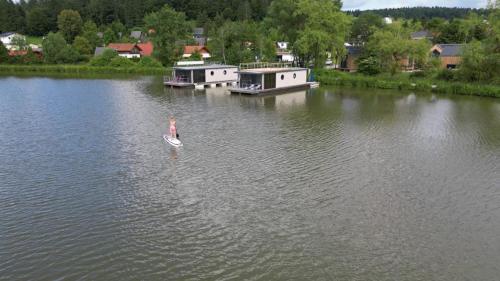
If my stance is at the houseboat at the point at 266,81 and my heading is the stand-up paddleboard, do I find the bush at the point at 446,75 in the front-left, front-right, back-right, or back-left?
back-left

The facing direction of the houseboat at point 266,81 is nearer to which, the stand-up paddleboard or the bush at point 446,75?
the stand-up paddleboard

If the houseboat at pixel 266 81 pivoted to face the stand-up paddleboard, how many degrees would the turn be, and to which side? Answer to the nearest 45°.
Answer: approximately 45° to its left

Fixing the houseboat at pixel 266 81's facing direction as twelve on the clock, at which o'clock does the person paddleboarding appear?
The person paddleboarding is roughly at 11 o'clock from the houseboat.

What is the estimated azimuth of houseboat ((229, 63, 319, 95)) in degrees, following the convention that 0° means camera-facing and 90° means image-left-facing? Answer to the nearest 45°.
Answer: approximately 45°
